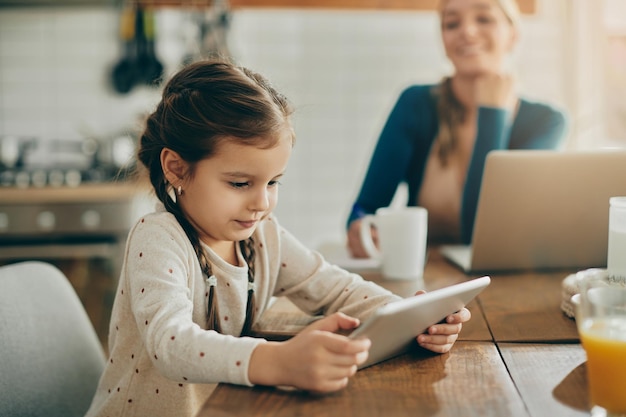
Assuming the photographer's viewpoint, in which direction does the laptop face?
facing away from the viewer and to the left of the viewer

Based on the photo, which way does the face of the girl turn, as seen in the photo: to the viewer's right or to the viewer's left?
to the viewer's right

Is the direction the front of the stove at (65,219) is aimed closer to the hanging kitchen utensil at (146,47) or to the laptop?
the laptop

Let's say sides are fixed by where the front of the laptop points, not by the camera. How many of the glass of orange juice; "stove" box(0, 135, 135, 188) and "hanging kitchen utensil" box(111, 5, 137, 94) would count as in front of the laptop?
2

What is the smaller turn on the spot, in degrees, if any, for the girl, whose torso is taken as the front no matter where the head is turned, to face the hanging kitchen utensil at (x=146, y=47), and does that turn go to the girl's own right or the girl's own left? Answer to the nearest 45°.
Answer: approximately 135° to the girl's own left

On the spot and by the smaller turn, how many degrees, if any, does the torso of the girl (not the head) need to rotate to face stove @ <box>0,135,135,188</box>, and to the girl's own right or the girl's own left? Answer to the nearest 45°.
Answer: approximately 135° to the girl's own left

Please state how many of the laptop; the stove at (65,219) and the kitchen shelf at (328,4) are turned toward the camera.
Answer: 2

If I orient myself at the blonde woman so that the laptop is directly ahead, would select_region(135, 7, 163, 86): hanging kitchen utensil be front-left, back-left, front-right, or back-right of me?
back-right
